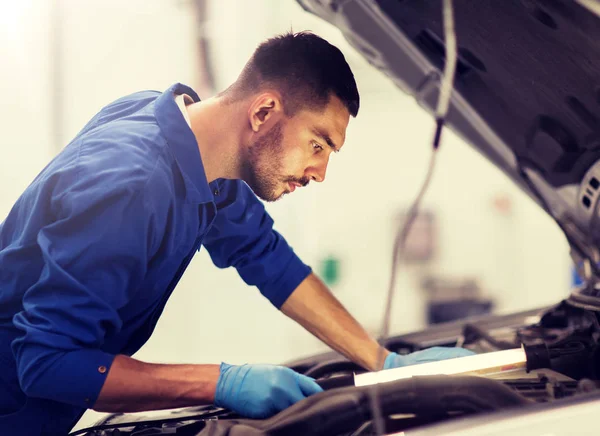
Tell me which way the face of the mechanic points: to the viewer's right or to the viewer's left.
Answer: to the viewer's right

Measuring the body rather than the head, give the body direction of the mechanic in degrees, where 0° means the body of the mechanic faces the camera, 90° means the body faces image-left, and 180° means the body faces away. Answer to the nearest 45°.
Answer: approximately 270°

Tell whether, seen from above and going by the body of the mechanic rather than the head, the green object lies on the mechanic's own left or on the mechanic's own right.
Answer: on the mechanic's own left
